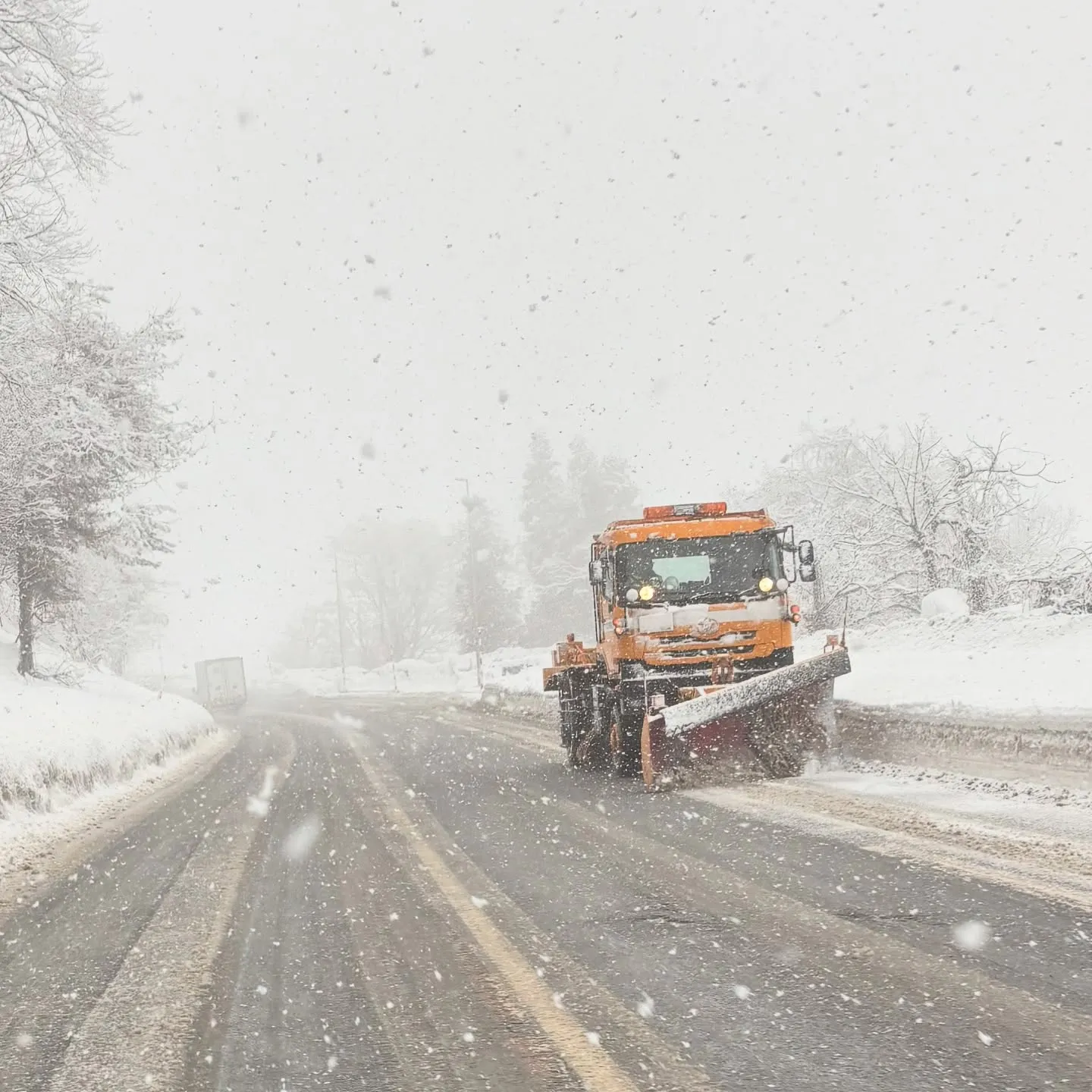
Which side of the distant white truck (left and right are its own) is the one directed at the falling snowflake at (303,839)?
back

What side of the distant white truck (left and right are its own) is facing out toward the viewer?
back

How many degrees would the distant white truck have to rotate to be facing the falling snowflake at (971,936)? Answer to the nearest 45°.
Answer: approximately 180°

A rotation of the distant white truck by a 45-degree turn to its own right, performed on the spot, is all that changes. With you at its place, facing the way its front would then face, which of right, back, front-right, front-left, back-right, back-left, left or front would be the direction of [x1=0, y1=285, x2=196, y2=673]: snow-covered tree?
back-right

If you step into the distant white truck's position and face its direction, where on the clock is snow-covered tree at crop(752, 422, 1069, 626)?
The snow-covered tree is roughly at 5 o'clock from the distant white truck.

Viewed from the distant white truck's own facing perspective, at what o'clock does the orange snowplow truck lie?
The orange snowplow truck is roughly at 6 o'clock from the distant white truck.

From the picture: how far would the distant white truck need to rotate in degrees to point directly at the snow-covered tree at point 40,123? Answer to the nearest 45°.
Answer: approximately 180°
